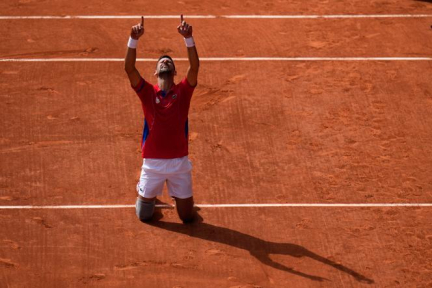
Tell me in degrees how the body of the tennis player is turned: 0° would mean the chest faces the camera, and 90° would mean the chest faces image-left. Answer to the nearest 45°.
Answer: approximately 0°
